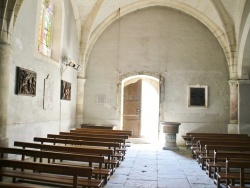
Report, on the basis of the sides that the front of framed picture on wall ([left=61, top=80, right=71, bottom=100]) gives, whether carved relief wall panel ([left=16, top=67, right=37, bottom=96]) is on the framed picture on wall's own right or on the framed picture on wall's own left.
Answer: on the framed picture on wall's own right

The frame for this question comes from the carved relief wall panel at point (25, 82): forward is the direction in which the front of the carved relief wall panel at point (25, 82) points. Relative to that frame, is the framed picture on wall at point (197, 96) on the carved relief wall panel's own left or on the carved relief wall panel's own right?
on the carved relief wall panel's own left

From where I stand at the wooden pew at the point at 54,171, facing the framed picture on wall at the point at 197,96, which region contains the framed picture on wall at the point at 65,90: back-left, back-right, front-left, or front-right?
front-left

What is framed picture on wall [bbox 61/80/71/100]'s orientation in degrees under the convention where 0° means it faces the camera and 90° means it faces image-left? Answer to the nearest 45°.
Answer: approximately 315°

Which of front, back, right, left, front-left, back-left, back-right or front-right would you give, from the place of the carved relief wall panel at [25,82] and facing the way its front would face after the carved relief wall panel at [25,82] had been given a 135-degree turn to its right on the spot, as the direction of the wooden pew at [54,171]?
left

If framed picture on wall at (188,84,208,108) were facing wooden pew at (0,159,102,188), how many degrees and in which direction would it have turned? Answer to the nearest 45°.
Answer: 0° — it already faces it

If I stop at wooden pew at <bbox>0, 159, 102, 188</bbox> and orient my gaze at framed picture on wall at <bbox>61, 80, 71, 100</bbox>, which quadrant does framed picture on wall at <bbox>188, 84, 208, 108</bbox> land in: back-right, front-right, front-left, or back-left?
front-right

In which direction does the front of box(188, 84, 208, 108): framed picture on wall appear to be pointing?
toward the camera

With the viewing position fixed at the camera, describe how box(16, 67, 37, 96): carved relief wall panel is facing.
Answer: facing the viewer and to the right of the viewer

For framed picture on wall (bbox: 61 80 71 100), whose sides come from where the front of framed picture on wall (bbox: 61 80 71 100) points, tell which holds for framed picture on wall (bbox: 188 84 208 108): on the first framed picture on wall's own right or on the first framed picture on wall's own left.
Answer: on the first framed picture on wall's own left

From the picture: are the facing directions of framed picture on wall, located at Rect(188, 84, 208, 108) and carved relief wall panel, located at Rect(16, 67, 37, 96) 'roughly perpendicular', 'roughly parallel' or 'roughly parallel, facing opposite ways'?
roughly perpendicular
